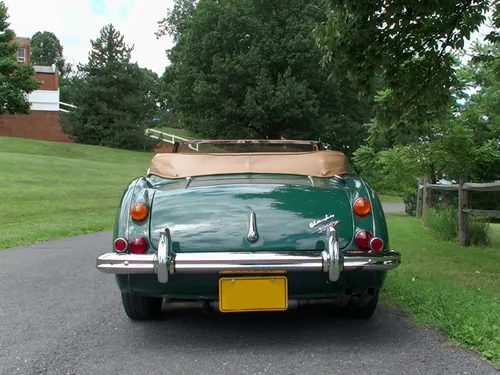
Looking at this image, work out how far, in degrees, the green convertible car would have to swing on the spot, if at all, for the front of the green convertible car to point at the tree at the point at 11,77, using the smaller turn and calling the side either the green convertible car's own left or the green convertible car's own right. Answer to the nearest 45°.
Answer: approximately 45° to the green convertible car's own left

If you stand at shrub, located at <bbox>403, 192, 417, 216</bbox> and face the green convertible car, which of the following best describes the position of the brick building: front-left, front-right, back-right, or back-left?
back-right

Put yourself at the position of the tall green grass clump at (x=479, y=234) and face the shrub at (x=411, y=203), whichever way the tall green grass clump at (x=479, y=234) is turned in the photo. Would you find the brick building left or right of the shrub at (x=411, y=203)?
left

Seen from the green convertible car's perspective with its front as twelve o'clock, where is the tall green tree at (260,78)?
The tall green tree is roughly at 12 o'clock from the green convertible car.

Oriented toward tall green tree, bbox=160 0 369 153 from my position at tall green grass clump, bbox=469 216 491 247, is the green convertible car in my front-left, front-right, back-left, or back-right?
back-left

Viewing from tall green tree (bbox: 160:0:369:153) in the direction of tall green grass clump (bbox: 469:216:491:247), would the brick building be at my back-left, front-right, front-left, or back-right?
back-right

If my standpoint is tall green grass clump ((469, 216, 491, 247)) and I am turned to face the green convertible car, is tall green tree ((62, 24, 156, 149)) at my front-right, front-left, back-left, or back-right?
back-right

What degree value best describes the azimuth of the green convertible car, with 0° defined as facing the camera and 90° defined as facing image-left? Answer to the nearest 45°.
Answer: approximately 180°
